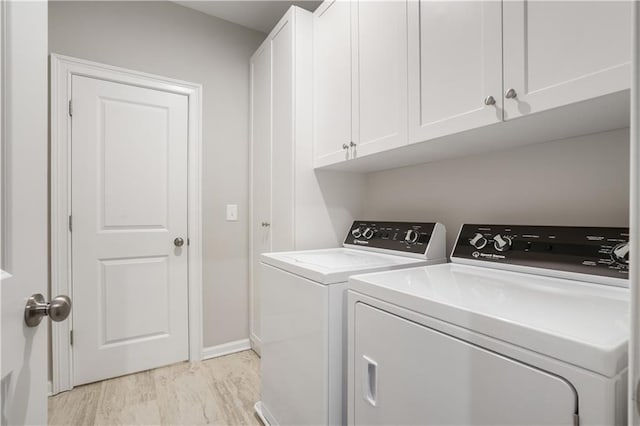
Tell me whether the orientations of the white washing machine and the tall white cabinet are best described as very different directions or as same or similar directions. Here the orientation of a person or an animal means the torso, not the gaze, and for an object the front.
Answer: same or similar directions

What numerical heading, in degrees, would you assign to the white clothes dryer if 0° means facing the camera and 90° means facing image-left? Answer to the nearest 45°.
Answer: approximately 45°

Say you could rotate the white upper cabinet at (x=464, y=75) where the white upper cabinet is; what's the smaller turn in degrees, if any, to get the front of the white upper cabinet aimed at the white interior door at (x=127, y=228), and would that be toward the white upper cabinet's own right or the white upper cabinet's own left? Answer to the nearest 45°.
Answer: approximately 45° to the white upper cabinet's own right

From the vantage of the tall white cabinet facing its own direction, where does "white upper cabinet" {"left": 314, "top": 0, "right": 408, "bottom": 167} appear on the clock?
The white upper cabinet is roughly at 9 o'clock from the tall white cabinet.

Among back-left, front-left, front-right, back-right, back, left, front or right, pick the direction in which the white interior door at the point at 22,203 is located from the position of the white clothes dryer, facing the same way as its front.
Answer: front

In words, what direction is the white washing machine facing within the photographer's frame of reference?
facing the viewer and to the left of the viewer

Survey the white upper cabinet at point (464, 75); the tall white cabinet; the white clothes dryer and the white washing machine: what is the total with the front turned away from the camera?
0

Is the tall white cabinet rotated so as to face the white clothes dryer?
no

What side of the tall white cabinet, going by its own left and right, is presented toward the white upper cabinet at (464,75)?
left

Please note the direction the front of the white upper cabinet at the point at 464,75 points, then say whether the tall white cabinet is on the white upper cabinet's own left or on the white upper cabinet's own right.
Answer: on the white upper cabinet's own right

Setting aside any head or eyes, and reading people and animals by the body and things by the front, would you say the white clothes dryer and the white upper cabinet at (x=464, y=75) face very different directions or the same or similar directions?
same or similar directions
